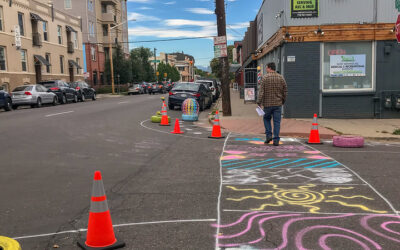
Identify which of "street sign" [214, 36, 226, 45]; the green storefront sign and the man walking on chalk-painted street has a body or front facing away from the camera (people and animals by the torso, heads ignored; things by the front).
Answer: the man walking on chalk-painted street

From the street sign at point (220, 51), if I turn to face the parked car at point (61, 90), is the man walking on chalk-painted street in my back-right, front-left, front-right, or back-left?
back-left

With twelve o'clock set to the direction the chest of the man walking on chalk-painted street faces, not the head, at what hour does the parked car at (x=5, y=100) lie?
The parked car is roughly at 10 o'clock from the man walking on chalk-painted street.

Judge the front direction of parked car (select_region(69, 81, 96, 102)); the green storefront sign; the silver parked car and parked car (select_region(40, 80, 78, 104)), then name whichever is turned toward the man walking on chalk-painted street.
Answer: the green storefront sign

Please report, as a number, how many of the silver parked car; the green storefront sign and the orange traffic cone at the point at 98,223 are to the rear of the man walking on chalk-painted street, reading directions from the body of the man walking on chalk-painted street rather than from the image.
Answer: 1
